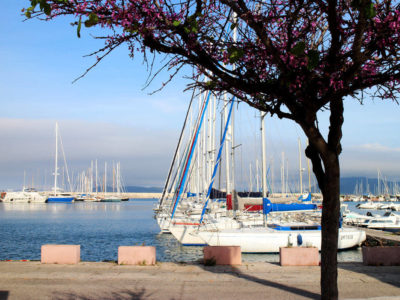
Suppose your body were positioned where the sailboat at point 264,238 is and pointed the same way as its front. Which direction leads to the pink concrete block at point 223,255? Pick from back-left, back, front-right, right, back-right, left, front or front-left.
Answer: left

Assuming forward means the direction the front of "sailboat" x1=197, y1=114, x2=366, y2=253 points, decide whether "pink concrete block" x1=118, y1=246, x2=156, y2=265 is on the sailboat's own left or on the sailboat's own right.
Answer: on the sailboat's own left

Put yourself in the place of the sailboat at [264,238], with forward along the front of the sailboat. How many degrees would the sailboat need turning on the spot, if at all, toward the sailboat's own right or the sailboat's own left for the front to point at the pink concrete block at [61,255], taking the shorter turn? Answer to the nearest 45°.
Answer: approximately 45° to the sailboat's own left

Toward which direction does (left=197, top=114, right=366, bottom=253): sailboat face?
to the viewer's left

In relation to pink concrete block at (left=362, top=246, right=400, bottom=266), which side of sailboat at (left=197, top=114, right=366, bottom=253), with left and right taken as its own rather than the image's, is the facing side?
left
